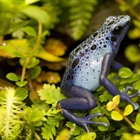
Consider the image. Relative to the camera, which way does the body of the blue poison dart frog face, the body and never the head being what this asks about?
to the viewer's right
